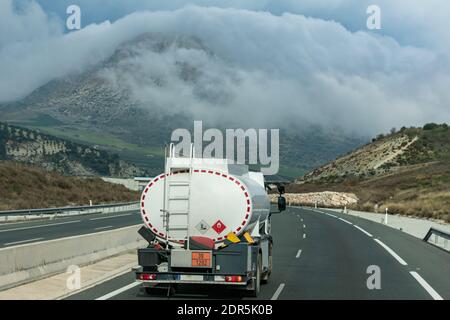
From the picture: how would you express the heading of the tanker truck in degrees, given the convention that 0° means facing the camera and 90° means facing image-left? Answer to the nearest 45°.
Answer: approximately 180°
